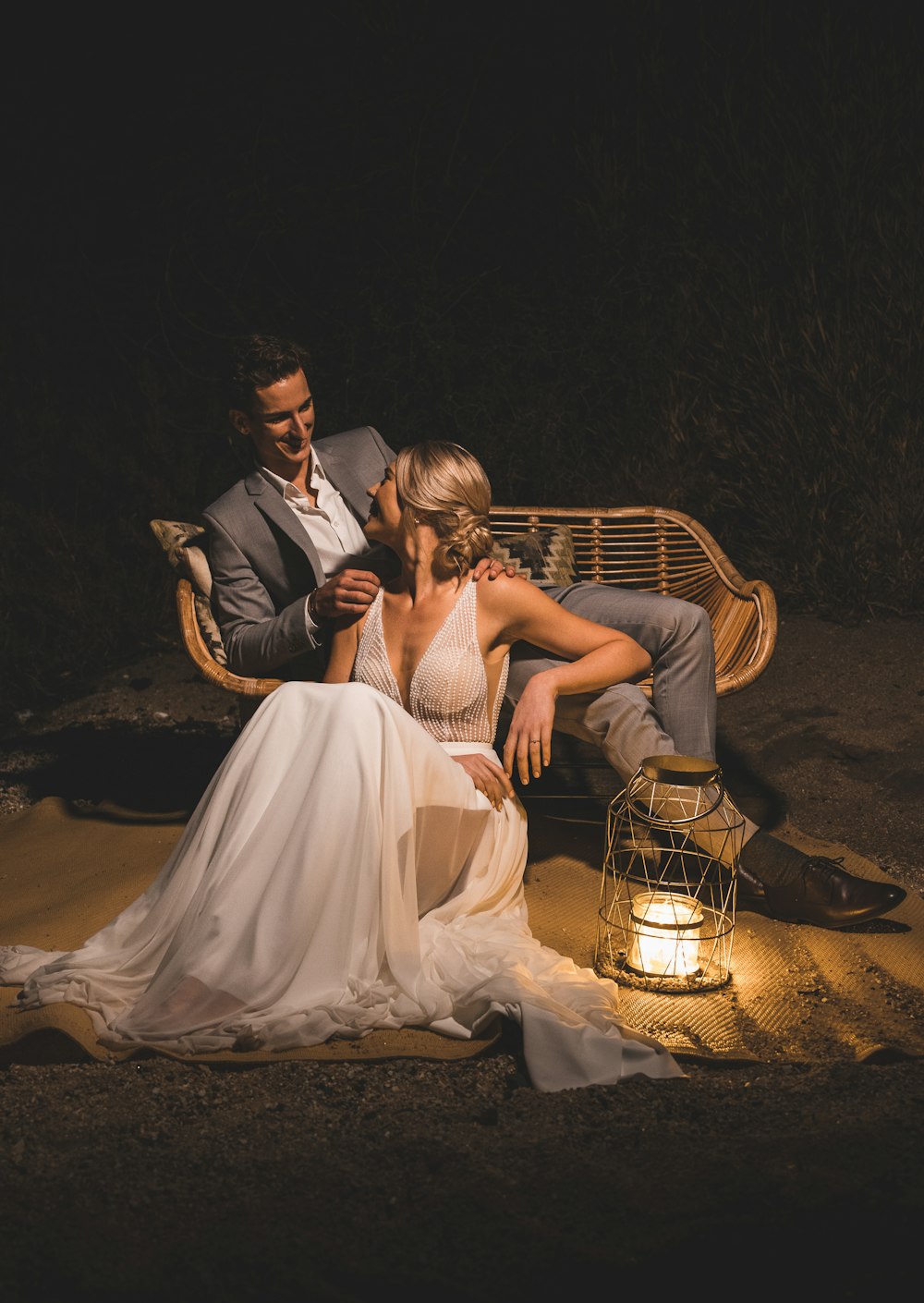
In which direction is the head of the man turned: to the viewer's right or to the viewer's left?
to the viewer's right

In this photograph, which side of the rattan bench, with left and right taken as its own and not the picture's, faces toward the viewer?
front

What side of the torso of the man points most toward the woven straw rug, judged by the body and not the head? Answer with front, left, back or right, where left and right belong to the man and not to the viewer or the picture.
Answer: front

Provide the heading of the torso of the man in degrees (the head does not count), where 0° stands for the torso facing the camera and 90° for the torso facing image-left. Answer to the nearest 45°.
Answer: approximately 315°

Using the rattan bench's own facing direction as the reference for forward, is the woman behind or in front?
in front

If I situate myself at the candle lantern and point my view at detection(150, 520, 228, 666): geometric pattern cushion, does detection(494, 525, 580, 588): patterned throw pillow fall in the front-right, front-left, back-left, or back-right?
front-right

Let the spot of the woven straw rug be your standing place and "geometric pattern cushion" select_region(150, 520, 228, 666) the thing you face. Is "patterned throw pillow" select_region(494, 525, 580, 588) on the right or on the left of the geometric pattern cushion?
right

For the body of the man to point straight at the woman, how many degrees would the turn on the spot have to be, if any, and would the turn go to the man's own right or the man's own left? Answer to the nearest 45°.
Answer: approximately 45° to the man's own right

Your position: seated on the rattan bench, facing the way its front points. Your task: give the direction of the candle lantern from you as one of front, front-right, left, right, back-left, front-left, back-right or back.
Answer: front

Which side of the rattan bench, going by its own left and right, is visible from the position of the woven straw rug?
front
